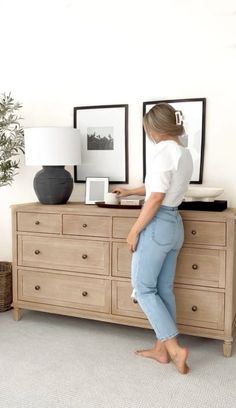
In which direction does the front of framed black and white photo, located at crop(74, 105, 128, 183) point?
toward the camera

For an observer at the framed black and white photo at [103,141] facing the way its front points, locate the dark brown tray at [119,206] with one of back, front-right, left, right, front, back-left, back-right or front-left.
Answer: front

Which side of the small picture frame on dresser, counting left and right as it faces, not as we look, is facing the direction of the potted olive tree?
right

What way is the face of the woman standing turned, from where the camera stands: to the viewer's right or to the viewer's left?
to the viewer's left

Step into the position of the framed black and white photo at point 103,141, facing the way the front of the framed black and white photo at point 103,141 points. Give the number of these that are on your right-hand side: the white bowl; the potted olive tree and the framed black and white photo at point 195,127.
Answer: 1

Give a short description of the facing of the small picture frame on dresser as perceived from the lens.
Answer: facing the viewer

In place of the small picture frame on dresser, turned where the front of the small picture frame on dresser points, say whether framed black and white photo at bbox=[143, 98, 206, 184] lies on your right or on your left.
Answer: on your left

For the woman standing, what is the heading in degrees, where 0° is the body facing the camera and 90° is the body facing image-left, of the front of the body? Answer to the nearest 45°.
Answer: approximately 135°

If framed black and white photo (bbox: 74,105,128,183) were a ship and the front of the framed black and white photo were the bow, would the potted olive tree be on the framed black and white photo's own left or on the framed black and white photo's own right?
on the framed black and white photo's own right

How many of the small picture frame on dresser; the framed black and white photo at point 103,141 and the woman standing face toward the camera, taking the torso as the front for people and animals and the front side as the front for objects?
2

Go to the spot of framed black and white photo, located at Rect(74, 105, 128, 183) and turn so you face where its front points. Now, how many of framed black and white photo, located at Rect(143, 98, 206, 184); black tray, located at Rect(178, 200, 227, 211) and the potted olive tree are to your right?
1

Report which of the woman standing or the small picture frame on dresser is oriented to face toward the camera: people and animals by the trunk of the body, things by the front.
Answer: the small picture frame on dresser

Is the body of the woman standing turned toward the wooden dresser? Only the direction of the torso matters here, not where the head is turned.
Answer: yes

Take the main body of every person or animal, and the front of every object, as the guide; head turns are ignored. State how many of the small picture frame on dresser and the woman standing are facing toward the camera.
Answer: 1

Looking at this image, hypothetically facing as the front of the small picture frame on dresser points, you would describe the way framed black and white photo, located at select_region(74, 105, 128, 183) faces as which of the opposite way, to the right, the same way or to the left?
the same way
